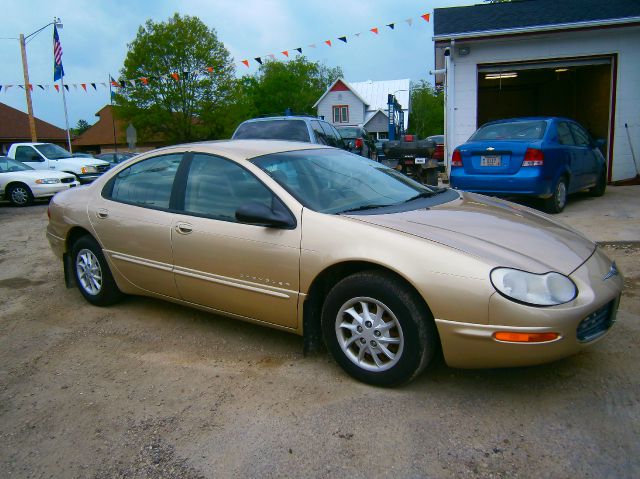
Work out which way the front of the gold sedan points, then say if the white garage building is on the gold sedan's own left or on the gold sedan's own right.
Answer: on the gold sedan's own left

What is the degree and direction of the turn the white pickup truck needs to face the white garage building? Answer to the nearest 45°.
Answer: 0° — it already faces it

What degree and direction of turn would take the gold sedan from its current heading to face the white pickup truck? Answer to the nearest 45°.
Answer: approximately 180°

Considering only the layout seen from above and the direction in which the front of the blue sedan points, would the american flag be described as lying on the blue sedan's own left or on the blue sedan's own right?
on the blue sedan's own left

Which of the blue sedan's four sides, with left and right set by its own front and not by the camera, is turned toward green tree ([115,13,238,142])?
left

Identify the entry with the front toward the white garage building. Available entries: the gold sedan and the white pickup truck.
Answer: the white pickup truck

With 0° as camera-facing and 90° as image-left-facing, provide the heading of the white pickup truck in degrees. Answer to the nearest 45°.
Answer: approximately 315°

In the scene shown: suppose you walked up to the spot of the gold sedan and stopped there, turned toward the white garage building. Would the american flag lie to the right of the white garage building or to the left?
left

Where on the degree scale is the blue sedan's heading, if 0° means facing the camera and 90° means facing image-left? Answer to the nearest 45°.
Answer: approximately 225°

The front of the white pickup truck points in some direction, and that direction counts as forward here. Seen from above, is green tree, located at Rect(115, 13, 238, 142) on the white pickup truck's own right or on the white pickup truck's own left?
on the white pickup truck's own left

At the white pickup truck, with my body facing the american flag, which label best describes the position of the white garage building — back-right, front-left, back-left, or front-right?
back-right

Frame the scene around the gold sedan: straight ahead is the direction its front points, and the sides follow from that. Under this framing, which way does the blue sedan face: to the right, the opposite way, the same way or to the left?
to the left

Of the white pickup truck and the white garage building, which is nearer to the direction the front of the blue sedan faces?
the white garage building
